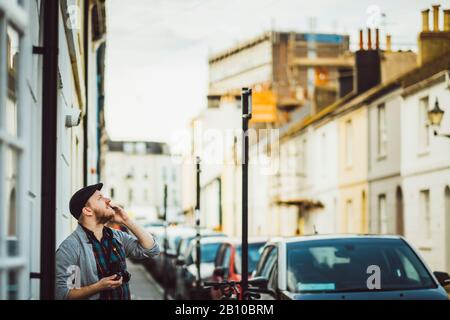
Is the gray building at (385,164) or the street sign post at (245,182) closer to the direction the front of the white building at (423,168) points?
the street sign post

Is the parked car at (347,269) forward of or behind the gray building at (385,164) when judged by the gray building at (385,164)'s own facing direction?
forward

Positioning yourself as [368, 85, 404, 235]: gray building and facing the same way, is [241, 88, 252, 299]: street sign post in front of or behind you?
in front

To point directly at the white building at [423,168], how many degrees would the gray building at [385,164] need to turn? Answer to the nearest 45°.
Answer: approximately 45° to its left

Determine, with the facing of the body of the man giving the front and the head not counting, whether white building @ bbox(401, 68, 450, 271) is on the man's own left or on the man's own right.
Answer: on the man's own left

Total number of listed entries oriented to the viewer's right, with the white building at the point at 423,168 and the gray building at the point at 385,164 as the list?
0

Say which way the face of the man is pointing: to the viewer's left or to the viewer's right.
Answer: to the viewer's right

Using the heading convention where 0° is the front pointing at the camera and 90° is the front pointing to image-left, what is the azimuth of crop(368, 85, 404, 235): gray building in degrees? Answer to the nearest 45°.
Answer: approximately 45°

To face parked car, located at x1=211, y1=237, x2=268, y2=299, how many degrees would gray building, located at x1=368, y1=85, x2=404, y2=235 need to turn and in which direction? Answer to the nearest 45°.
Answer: approximately 45° to its left

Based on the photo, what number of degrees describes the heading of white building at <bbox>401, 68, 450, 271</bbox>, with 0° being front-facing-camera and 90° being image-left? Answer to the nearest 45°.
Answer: approximately 45°

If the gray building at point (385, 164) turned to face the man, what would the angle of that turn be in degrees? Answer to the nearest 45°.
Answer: approximately 45° to its left

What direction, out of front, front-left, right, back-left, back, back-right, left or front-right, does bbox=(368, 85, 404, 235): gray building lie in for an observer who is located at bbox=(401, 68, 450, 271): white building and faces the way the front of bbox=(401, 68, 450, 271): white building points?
back-right

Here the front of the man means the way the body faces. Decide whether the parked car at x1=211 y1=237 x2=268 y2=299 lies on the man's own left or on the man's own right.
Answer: on the man's own left

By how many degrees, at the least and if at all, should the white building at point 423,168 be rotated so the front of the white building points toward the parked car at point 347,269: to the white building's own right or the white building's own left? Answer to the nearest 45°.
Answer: approximately 45° to the white building's own left
